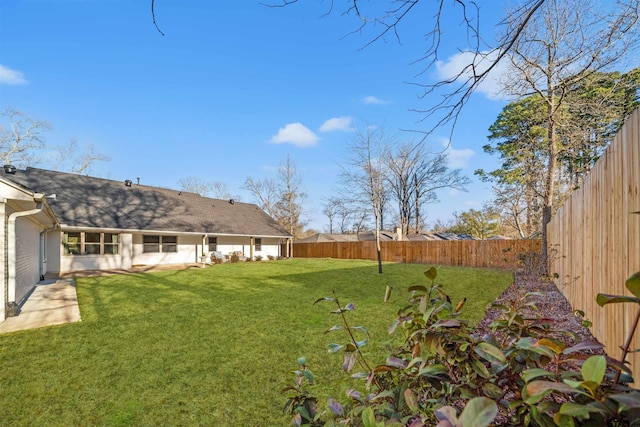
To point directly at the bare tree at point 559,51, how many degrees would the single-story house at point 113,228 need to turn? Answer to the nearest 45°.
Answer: approximately 180°

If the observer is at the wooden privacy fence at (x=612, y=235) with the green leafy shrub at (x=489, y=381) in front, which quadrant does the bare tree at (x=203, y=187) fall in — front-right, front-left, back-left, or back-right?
back-right

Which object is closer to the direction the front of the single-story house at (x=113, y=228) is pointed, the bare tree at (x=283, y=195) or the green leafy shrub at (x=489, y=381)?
the bare tree
